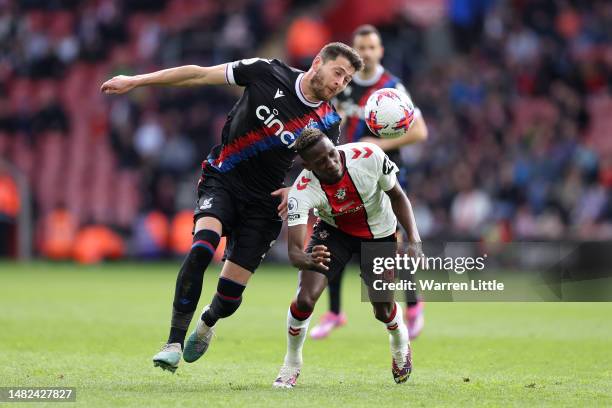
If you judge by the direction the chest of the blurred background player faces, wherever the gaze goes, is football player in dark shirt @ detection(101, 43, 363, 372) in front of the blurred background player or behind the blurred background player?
in front

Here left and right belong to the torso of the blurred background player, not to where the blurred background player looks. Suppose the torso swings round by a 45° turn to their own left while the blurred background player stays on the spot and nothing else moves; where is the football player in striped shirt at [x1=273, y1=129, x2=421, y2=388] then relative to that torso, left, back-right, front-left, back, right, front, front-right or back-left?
front-right

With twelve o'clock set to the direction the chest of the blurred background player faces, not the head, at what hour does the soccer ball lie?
The soccer ball is roughly at 12 o'clock from the blurred background player.

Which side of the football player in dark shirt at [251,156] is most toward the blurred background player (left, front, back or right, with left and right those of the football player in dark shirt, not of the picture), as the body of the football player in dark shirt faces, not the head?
left

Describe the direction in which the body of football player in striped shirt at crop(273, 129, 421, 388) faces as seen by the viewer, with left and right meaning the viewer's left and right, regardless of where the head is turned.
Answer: facing the viewer

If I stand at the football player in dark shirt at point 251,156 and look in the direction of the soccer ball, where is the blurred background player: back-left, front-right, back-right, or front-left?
front-left

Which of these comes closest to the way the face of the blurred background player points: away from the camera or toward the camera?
toward the camera

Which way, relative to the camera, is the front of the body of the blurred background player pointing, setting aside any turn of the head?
toward the camera

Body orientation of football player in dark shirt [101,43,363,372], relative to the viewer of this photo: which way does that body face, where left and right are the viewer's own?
facing the viewer and to the right of the viewer
